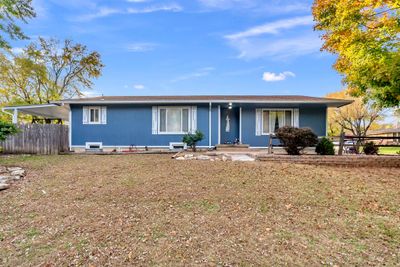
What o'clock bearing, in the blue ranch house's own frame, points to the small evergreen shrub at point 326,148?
The small evergreen shrub is roughly at 10 o'clock from the blue ranch house.

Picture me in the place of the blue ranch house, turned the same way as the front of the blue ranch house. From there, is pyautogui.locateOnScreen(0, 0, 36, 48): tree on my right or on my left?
on my right

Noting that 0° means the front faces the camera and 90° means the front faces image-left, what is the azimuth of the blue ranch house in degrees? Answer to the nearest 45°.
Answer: approximately 0°

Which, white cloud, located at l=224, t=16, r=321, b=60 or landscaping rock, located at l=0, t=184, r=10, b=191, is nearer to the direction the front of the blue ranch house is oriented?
the landscaping rock

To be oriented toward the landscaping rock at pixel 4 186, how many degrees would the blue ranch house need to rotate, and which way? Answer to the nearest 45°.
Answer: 0° — it already faces it

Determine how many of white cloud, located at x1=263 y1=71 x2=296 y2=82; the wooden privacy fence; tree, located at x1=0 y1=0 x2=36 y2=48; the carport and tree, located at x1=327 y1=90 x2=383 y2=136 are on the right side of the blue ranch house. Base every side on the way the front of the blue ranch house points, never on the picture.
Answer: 3

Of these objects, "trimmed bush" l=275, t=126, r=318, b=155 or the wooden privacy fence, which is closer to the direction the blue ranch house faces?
the trimmed bush

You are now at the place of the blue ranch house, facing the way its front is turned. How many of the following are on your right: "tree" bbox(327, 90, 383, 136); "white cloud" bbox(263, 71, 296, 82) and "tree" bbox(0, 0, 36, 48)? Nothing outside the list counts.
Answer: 1

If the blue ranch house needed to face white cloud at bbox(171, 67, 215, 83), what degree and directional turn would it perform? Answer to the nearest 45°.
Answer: approximately 180°

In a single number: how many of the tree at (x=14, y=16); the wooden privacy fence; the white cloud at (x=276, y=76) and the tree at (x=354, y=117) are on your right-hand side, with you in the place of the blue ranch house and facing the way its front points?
2

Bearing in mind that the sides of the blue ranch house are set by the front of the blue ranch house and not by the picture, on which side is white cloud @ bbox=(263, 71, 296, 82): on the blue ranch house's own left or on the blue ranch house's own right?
on the blue ranch house's own left
